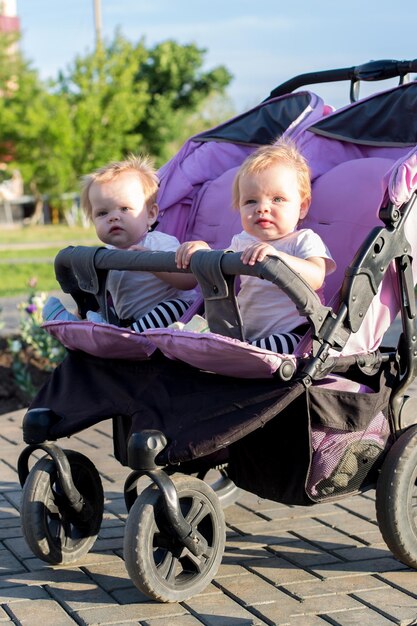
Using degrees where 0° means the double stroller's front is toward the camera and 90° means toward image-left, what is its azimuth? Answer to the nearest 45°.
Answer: approximately 45°

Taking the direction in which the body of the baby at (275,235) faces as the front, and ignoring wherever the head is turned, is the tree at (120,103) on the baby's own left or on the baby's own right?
on the baby's own right

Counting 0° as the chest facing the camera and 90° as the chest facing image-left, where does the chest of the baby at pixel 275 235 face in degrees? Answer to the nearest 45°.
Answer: approximately 45°

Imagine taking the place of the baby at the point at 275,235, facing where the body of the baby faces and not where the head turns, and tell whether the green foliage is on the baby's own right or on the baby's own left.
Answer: on the baby's own right

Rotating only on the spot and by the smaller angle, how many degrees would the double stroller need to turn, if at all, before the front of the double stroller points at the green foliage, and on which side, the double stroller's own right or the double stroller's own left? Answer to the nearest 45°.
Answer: approximately 135° to the double stroller's own right

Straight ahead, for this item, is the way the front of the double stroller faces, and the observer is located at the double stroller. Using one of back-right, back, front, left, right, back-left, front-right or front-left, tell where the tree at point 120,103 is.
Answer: back-right

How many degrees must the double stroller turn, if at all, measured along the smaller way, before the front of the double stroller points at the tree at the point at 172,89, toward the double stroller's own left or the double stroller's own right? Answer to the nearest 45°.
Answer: approximately 135° to the double stroller's own right

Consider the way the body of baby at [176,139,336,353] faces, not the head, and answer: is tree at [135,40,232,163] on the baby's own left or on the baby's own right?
on the baby's own right
